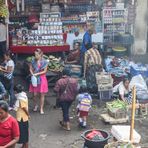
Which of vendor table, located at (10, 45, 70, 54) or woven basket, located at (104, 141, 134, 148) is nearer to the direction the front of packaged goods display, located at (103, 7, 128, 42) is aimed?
the woven basket

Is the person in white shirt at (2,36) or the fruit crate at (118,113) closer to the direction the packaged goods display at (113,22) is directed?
the fruit crate

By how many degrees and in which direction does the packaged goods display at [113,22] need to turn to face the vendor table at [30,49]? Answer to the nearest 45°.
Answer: approximately 45° to its right

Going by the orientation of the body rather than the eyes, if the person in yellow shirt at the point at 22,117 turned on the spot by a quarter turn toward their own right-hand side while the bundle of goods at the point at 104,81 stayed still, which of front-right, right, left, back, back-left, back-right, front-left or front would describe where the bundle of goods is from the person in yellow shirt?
front

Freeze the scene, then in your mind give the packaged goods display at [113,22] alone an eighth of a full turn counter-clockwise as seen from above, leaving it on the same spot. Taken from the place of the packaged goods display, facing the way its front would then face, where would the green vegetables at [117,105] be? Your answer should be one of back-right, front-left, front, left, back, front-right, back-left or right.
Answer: front-right

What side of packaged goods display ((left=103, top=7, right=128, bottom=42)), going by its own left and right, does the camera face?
front

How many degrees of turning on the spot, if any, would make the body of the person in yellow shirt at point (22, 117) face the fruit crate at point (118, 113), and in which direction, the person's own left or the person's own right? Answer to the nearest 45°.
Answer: approximately 90° to the person's own right

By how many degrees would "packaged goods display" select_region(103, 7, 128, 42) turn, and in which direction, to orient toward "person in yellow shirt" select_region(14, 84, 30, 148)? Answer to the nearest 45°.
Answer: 0° — it already faces them

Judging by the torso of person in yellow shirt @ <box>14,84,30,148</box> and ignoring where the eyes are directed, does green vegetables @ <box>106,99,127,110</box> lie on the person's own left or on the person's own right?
on the person's own right

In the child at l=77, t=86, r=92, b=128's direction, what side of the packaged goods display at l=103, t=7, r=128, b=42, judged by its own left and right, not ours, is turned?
front

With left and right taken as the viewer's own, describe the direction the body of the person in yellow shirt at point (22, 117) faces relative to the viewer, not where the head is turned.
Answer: facing away from the viewer and to the left of the viewer

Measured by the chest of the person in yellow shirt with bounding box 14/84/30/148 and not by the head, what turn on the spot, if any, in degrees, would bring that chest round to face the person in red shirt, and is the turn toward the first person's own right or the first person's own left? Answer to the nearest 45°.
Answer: approximately 135° to the first person's own left

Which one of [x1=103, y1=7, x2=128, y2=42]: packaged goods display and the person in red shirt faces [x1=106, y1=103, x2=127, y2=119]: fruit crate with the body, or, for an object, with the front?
the packaged goods display

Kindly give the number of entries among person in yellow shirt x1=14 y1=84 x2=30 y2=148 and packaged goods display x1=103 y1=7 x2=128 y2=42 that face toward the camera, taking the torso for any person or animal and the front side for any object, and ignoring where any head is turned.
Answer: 1

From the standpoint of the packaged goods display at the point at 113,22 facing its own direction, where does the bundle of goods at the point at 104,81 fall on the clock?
The bundle of goods is roughly at 12 o'clock from the packaged goods display.

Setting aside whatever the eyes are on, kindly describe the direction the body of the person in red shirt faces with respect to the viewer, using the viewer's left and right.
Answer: facing the viewer and to the left of the viewer
